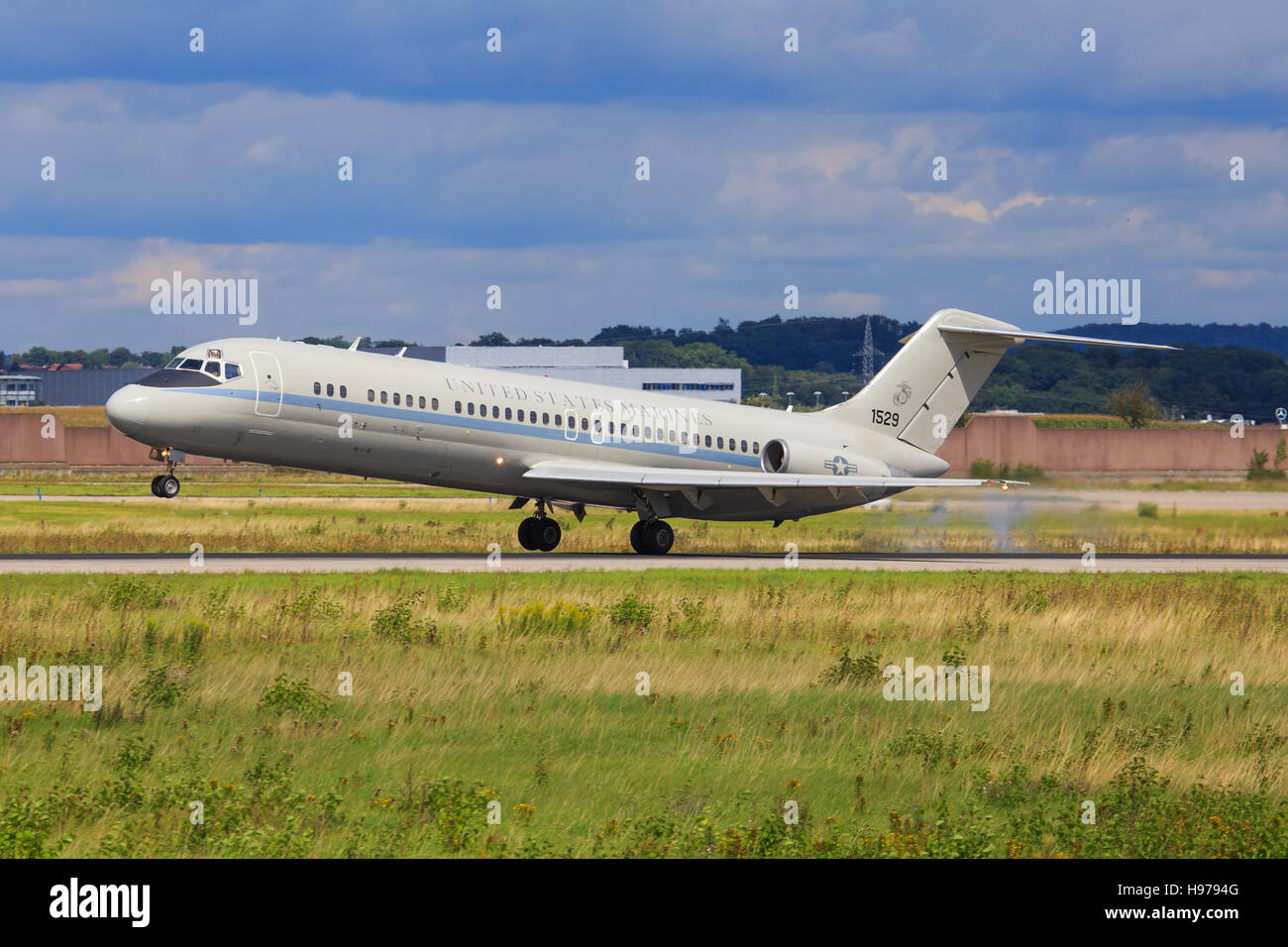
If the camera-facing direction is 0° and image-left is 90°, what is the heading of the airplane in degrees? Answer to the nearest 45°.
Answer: approximately 45°
